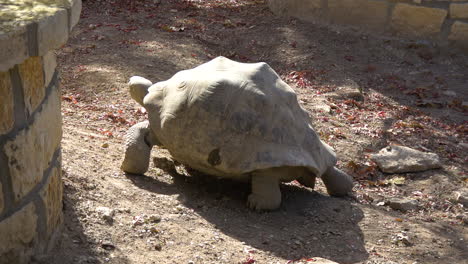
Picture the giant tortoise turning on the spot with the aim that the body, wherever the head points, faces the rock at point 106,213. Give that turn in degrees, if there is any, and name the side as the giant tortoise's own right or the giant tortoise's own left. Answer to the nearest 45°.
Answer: approximately 90° to the giant tortoise's own left

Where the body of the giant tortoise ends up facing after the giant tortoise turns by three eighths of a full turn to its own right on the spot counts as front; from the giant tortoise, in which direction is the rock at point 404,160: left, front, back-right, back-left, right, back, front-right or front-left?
front-left

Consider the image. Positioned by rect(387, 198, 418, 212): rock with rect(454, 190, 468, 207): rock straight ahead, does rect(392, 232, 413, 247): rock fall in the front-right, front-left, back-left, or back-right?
back-right

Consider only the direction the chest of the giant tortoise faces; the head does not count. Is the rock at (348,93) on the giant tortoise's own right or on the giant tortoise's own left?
on the giant tortoise's own right

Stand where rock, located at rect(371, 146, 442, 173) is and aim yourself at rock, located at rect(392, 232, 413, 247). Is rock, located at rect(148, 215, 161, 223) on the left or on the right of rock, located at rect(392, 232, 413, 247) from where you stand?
right

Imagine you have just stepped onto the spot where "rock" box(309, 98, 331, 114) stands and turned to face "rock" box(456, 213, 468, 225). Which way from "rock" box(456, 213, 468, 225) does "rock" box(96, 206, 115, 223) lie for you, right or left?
right

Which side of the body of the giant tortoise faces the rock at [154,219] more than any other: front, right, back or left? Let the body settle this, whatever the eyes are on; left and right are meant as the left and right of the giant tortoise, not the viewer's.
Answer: left

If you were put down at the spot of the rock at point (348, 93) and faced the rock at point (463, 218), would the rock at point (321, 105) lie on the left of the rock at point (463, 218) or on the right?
right

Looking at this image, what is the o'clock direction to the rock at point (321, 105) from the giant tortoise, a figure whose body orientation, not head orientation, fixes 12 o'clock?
The rock is roughly at 2 o'clock from the giant tortoise.

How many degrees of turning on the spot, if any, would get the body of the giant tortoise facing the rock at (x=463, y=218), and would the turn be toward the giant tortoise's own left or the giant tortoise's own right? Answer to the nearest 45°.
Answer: approximately 135° to the giant tortoise's own right

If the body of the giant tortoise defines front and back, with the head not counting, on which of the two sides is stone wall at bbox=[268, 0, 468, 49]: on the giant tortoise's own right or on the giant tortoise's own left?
on the giant tortoise's own right

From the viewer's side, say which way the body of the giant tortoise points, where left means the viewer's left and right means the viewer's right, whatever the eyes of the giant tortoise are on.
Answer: facing away from the viewer and to the left of the viewer

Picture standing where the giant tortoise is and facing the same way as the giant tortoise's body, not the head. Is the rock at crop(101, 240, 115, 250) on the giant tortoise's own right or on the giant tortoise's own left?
on the giant tortoise's own left
